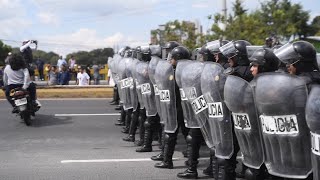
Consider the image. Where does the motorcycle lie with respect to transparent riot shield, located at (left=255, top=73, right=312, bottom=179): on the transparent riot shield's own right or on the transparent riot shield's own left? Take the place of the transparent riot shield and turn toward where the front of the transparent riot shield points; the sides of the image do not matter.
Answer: on the transparent riot shield's own right

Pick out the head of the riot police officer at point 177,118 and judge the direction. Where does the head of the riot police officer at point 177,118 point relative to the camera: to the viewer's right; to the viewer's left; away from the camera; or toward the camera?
to the viewer's left

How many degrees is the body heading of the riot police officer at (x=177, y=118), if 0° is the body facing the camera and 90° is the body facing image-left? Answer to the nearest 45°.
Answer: approximately 90°

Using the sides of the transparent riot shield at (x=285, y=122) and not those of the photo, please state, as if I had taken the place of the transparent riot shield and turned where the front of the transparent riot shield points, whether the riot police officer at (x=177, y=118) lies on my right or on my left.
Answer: on my right

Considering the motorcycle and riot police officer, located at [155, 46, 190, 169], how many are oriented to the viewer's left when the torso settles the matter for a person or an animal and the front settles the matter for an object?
1

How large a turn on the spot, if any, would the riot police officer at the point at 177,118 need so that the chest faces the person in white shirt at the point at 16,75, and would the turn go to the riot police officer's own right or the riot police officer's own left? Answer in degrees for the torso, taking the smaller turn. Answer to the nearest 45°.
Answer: approximately 45° to the riot police officer's own right

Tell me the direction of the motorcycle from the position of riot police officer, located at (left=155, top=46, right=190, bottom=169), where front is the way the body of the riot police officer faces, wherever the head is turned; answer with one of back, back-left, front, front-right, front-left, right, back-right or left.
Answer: front-right

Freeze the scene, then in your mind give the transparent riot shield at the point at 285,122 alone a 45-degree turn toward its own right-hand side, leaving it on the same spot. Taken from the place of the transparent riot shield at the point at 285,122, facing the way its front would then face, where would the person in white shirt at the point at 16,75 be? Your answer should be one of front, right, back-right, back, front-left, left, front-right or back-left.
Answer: front-right
